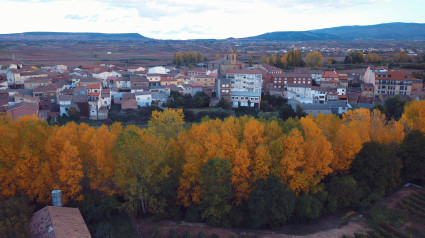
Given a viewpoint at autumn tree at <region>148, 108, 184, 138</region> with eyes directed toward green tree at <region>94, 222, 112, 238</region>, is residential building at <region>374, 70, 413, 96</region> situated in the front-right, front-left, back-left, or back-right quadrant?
back-left

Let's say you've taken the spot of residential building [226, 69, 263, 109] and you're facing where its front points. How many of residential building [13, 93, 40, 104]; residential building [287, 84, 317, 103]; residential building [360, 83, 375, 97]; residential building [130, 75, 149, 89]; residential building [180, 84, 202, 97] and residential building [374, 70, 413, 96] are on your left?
3

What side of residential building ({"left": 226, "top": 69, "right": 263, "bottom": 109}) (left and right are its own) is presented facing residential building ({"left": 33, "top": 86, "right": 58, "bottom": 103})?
right

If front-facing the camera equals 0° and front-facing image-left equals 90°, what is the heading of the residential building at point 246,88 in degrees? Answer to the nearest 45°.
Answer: approximately 0°

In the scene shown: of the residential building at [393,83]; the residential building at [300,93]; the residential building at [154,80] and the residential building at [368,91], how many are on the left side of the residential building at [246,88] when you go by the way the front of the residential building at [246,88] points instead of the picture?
3

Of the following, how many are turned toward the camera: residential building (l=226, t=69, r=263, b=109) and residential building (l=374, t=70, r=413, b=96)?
2

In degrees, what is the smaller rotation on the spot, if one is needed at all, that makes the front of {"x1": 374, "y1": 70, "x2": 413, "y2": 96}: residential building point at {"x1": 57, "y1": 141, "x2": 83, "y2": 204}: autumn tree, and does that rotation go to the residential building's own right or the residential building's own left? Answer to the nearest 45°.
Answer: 0° — it already faces it

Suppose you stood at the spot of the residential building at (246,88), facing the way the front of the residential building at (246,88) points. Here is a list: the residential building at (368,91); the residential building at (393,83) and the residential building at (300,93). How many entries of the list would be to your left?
3

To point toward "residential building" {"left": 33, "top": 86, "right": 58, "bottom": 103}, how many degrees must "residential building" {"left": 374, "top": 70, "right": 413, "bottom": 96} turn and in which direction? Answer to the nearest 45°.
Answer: approximately 45° to its right

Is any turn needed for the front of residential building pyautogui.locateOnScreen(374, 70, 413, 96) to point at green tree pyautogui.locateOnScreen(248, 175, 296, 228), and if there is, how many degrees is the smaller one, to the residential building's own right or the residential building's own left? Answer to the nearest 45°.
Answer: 0° — it already faces it

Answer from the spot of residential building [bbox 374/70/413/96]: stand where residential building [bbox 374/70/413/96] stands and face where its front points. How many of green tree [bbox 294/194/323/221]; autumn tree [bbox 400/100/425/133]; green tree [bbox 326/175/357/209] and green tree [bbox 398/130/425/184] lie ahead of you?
4

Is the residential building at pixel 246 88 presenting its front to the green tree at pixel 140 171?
yes
